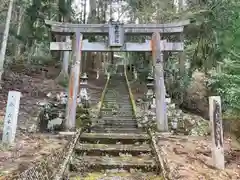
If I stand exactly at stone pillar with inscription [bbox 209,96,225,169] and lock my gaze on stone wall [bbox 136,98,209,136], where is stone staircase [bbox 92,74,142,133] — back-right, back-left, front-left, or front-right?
front-left

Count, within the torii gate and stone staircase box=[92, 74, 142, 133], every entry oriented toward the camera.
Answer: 2

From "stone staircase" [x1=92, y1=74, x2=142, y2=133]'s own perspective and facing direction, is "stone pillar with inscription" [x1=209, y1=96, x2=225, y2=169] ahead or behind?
ahead

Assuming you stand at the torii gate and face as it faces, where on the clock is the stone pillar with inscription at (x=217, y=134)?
The stone pillar with inscription is roughly at 11 o'clock from the torii gate.

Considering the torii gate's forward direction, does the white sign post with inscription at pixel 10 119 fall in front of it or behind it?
in front

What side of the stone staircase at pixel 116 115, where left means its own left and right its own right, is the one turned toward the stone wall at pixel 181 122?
left

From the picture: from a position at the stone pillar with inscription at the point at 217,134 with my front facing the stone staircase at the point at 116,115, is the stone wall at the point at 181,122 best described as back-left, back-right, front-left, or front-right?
front-right

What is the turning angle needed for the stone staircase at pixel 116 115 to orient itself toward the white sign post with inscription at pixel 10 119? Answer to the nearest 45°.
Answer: approximately 45° to its right

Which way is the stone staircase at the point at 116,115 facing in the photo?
toward the camera

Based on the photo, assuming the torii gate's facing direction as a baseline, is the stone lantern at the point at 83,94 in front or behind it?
behind

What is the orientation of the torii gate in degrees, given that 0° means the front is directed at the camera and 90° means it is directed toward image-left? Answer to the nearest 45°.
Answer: approximately 0°
